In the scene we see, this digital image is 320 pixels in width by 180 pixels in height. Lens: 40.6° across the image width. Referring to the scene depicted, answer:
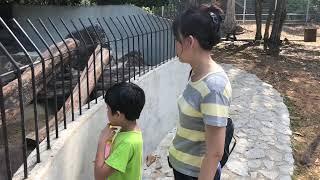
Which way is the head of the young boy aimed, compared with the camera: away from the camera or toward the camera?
away from the camera

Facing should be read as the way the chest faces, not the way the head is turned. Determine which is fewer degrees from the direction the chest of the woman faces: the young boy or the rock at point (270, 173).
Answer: the young boy

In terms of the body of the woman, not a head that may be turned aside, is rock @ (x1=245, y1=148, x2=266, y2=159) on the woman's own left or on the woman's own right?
on the woman's own right

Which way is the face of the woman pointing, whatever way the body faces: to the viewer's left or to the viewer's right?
to the viewer's left

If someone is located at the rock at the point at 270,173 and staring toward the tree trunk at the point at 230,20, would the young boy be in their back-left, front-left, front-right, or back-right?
back-left

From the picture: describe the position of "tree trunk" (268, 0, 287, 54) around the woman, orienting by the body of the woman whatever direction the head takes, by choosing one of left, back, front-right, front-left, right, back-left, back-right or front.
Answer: right

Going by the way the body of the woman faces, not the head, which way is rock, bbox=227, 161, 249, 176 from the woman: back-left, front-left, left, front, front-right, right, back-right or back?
right

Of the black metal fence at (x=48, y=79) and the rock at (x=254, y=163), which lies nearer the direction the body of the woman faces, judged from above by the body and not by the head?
the black metal fence

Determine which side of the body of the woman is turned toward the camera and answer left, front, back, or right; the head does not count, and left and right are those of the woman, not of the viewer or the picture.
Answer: left

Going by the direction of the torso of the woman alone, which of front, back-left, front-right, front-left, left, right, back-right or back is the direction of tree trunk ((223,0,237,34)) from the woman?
right

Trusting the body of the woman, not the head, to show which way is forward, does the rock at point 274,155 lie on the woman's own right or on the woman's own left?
on the woman's own right

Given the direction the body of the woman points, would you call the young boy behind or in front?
in front
